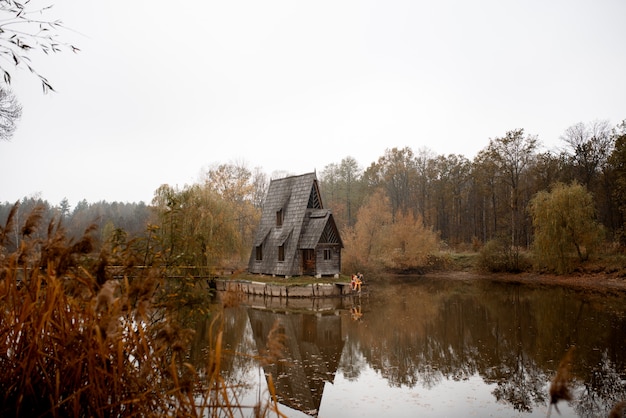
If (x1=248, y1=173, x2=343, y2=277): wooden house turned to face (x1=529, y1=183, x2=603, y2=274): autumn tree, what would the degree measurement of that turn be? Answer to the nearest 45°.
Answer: approximately 45° to its left

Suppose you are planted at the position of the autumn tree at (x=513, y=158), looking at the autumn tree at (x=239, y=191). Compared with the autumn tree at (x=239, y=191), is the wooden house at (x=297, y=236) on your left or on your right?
left

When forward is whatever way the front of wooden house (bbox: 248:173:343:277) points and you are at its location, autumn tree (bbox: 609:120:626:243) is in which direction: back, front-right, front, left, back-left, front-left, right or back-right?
front-left

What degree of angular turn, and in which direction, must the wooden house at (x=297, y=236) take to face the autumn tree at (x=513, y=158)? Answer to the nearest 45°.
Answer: approximately 90° to its left

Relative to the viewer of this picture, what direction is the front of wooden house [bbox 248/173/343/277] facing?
facing the viewer and to the right of the viewer

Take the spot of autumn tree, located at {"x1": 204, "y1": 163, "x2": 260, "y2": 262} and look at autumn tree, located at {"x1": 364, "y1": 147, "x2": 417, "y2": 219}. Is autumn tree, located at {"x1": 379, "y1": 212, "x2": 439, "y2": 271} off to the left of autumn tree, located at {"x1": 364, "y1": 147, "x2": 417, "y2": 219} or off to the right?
right

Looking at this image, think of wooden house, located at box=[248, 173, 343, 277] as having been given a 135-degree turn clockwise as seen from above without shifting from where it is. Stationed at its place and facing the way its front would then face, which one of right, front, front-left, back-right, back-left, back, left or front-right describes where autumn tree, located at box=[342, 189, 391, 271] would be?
back-right

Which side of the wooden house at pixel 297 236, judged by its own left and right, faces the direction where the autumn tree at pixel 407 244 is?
left

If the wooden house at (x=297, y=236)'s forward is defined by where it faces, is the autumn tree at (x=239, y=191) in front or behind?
behind
